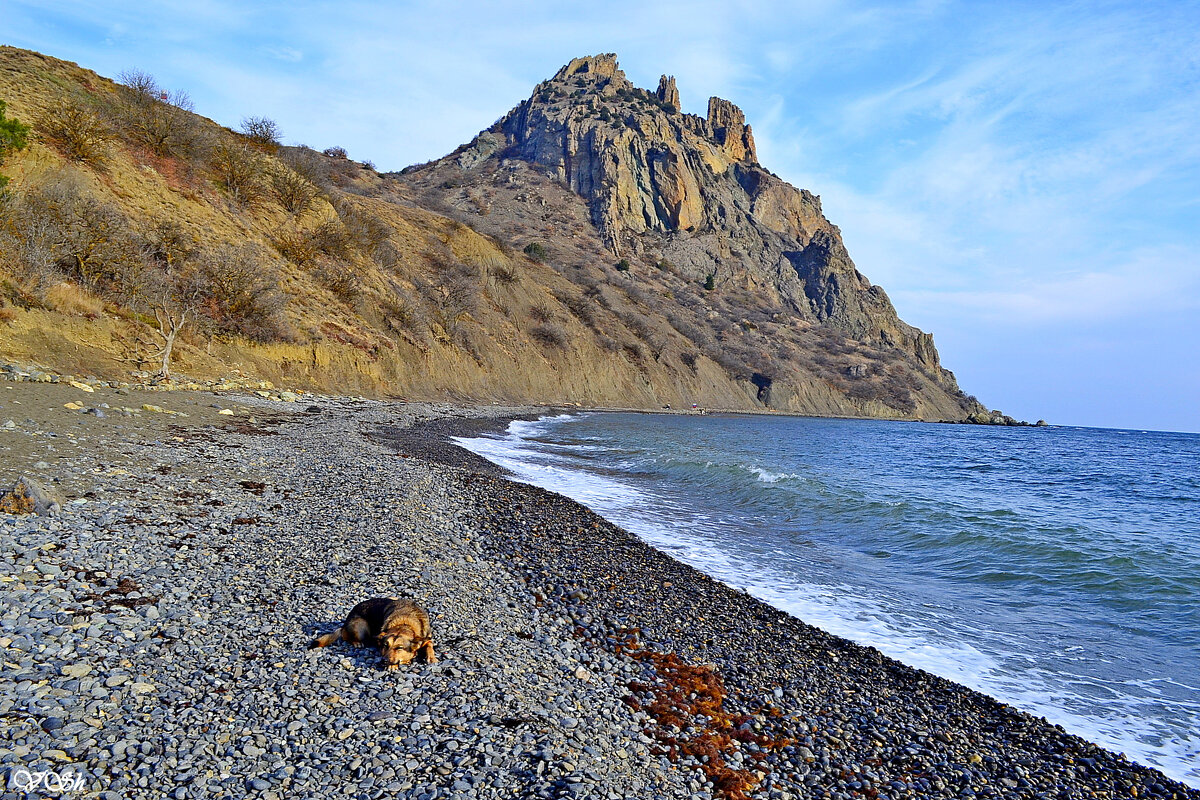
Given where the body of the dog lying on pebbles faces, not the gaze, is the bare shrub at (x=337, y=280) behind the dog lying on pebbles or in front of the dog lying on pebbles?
behind

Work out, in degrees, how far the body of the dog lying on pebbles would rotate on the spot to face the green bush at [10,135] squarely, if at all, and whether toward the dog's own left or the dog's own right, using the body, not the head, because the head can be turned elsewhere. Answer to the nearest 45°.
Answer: approximately 180°

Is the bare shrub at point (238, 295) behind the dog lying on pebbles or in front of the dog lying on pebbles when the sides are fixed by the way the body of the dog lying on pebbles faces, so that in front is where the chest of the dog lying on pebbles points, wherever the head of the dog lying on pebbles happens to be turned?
behind

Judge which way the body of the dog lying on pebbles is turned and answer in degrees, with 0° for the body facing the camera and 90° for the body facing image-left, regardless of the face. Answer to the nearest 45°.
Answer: approximately 315°

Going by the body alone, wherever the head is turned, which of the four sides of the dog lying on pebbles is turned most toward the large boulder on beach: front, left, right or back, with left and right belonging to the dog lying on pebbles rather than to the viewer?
back

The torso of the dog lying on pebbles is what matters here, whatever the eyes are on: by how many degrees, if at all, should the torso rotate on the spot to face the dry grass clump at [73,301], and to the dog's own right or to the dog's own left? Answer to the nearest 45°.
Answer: approximately 180°

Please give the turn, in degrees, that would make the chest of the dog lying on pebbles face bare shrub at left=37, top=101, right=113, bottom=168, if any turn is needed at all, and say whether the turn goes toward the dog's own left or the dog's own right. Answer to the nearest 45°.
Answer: approximately 180°

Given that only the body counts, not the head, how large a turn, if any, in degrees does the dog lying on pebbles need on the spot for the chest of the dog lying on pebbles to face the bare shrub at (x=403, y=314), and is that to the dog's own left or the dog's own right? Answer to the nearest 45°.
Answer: approximately 135° to the dog's own left

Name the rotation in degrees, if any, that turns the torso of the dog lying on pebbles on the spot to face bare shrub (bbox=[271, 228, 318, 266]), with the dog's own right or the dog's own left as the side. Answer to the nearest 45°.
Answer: approximately 135° to the dog's own left

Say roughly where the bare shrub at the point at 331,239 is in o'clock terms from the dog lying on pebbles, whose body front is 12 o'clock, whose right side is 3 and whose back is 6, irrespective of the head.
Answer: The bare shrub is roughly at 7 o'clock from the dog lying on pebbles.
